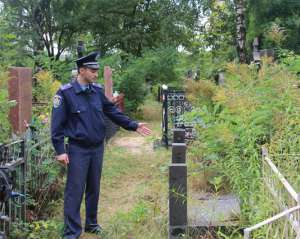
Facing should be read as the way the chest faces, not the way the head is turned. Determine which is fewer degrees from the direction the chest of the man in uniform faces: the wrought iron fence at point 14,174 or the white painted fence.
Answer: the white painted fence

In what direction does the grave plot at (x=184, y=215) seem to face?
to the viewer's right

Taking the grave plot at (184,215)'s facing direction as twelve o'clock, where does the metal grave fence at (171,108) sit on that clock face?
The metal grave fence is roughly at 9 o'clock from the grave plot.

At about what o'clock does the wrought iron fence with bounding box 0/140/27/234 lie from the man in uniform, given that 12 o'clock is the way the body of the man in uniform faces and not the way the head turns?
The wrought iron fence is roughly at 4 o'clock from the man in uniform.

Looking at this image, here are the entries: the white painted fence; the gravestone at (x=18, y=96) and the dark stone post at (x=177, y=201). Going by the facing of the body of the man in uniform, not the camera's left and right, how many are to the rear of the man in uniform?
1

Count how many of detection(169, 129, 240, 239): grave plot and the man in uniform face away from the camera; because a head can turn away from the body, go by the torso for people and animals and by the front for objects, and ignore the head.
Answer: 0

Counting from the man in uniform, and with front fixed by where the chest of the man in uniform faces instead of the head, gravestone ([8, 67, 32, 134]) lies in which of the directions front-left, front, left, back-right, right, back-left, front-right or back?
back

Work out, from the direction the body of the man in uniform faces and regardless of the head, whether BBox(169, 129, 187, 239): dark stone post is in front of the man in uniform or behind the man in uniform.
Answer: in front

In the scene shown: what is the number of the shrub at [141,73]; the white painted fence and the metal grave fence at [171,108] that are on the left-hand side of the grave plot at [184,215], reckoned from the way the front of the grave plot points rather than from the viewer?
2

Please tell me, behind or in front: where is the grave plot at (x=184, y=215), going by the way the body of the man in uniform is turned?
in front

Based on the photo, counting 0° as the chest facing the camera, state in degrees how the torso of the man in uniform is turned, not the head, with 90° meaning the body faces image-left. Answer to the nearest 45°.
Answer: approximately 315°
